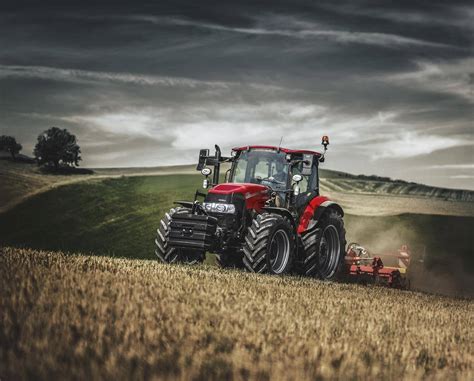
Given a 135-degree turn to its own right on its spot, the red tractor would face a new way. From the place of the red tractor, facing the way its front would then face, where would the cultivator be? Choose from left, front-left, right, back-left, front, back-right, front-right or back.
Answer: front-right

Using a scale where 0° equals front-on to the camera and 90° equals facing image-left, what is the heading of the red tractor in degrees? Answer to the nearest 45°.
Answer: approximately 45°
